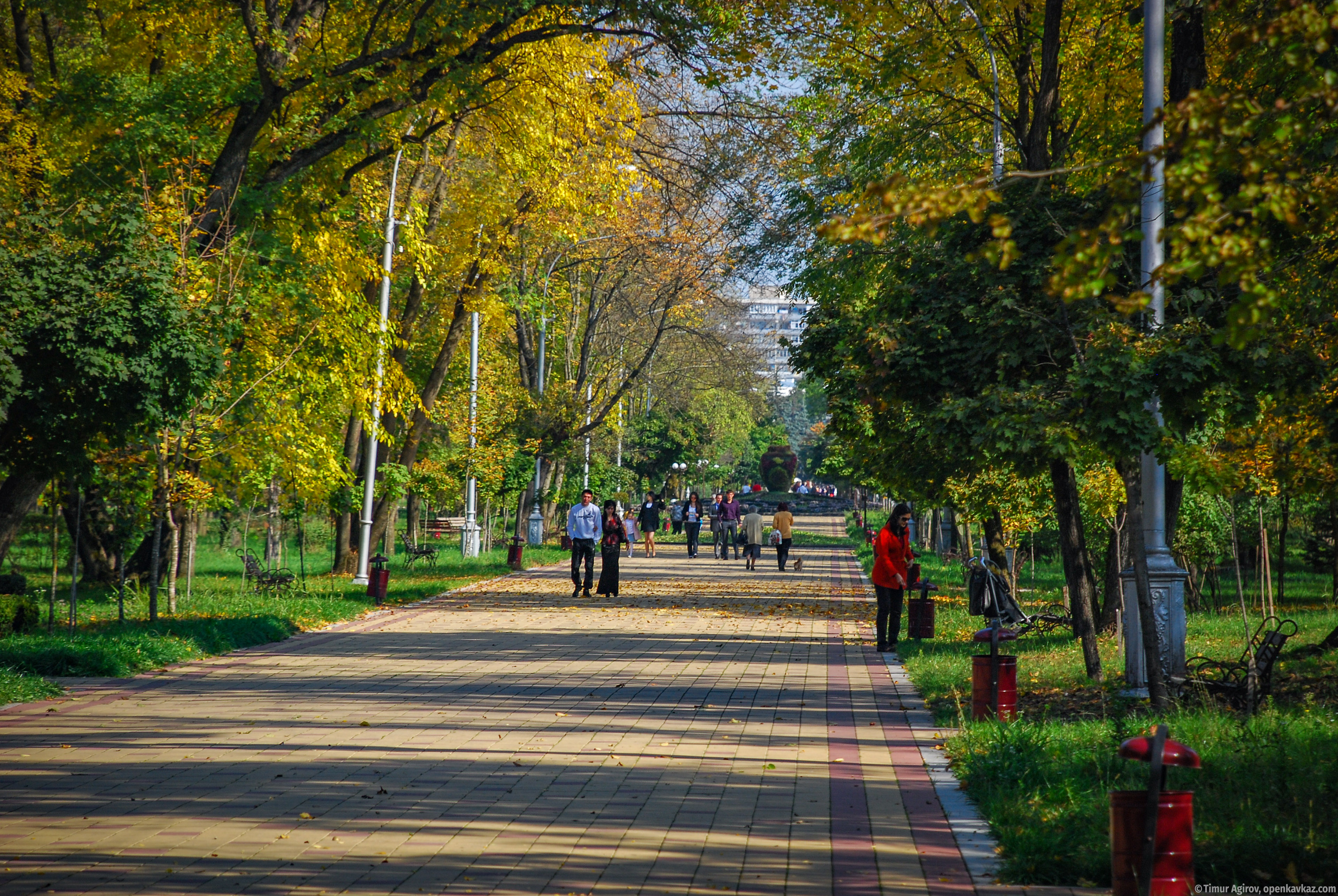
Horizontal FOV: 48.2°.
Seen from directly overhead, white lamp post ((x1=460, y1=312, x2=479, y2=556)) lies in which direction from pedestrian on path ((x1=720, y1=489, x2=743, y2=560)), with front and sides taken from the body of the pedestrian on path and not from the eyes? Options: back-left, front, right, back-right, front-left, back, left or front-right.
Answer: front-right

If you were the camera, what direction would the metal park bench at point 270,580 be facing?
facing to the right of the viewer

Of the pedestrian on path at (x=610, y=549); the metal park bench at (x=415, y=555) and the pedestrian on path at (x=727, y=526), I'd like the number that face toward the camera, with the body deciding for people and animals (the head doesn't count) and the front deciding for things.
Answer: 2

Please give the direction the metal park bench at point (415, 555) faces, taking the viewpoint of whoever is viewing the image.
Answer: facing to the right of the viewer

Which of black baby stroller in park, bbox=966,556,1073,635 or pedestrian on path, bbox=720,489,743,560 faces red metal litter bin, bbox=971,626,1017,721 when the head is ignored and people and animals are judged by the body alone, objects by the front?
the pedestrian on path

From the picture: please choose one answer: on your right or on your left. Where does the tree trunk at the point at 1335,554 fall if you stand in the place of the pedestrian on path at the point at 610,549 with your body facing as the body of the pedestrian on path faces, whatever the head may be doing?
on your left

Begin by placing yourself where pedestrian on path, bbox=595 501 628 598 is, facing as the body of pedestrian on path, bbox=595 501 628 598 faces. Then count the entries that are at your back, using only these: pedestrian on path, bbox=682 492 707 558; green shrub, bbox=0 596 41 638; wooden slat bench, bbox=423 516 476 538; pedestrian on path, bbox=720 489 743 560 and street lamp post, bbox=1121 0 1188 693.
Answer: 3

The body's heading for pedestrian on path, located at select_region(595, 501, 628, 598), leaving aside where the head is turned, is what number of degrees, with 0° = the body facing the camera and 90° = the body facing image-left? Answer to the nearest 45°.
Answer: approximately 0°
